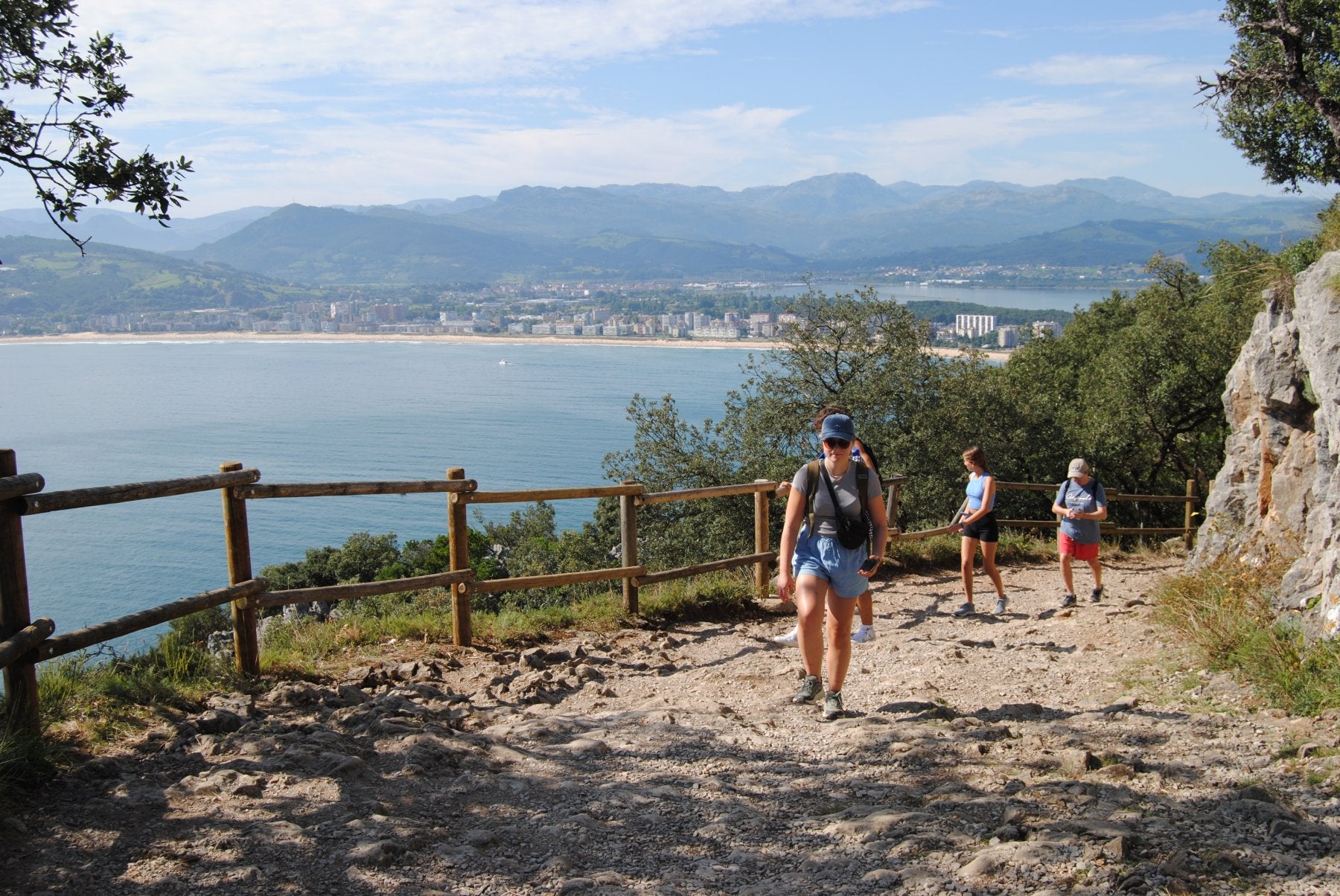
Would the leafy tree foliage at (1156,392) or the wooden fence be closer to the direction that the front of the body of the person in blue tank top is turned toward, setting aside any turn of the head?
the wooden fence

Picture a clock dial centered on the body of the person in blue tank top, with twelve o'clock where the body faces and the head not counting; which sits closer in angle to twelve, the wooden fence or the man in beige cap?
the wooden fence

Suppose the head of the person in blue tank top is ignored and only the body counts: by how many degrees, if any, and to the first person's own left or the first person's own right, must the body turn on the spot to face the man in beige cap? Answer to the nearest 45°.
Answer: approximately 135° to the first person's own left

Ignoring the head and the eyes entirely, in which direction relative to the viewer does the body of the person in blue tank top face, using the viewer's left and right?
facing the viewer and to the left of the viewer

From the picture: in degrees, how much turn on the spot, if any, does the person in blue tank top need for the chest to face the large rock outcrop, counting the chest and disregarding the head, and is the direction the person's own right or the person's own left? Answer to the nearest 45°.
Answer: approximately 135° to the person's own left

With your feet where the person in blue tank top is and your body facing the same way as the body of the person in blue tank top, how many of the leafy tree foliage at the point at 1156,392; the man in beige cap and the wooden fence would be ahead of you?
1

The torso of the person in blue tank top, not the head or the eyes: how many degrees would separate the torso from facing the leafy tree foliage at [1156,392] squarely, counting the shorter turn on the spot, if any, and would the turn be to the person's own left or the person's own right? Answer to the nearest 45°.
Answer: approximately 135° to the person's own right

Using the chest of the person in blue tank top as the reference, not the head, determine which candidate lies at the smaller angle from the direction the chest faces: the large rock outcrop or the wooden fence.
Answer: the wooden fence

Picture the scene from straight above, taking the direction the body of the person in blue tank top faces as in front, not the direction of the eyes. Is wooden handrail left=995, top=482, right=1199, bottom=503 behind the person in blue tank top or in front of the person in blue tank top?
behind

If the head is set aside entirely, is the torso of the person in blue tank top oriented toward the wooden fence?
yes
